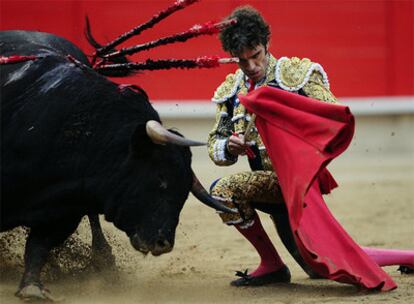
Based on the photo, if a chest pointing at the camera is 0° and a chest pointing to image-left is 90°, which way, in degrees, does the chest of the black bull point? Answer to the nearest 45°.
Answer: approximately 270°
